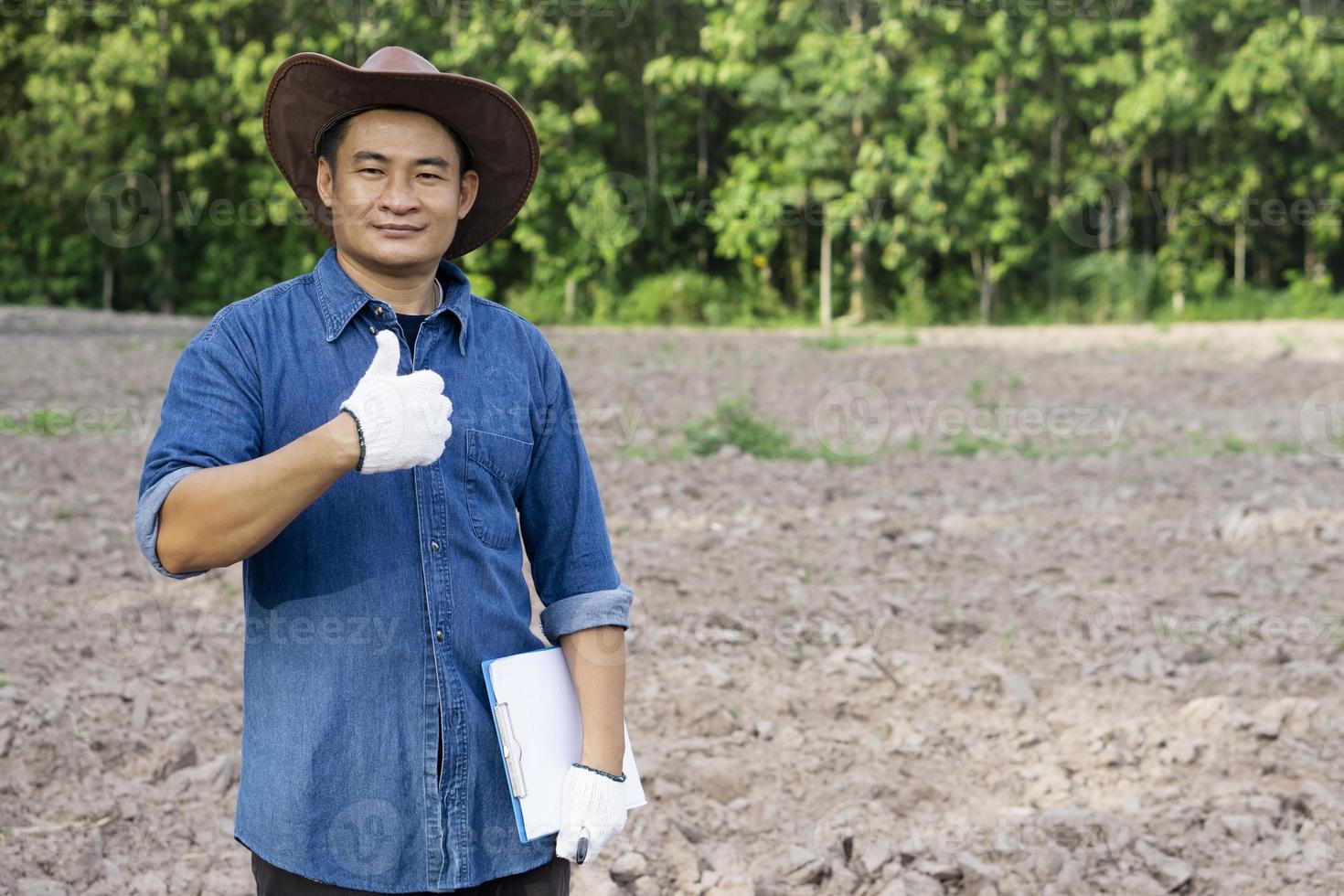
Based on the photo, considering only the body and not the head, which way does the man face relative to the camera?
toward the camera

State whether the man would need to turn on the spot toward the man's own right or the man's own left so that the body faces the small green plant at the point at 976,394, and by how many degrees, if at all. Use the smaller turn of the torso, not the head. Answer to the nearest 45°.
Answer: approximately 135° to the man's own left

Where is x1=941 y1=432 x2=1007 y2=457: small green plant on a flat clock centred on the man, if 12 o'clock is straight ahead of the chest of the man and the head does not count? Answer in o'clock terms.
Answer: The small green plant is roughly at 7 o'clock from the man.
